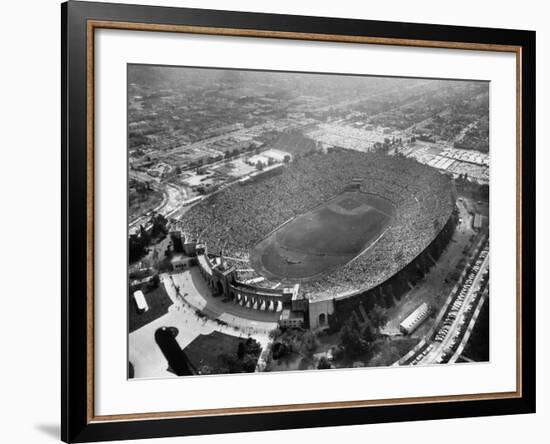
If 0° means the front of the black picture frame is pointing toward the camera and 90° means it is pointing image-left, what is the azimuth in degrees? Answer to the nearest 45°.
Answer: approximately 315°
